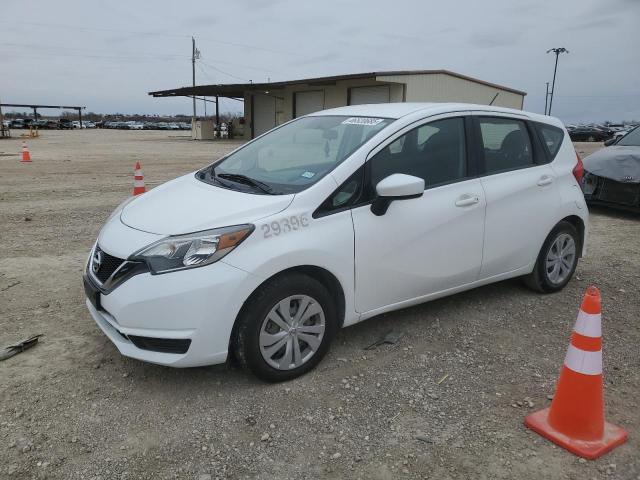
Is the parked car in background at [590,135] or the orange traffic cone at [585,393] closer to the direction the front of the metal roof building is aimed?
the orange traffic cone

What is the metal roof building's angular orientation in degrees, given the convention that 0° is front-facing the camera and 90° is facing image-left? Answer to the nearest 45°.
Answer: approximately 45°

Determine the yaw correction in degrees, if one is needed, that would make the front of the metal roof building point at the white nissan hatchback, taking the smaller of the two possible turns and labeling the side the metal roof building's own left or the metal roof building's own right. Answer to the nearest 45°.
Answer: approximately 45° to the metal roof building's own left

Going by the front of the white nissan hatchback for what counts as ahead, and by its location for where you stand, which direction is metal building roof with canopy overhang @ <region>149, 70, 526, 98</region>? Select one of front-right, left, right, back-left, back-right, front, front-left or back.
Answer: back-right

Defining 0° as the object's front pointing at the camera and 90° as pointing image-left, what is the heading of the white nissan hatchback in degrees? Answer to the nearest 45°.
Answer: approximately 45°

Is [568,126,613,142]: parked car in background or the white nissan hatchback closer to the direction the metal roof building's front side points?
the white nissan hatchback

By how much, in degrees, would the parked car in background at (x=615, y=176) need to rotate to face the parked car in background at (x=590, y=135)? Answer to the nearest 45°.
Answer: approximately 135° to its right

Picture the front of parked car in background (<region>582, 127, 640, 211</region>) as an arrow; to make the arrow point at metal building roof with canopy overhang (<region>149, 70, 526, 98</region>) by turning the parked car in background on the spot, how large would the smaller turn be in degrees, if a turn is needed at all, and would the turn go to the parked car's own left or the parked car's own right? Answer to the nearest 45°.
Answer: approximately 90° to the parked car's own right

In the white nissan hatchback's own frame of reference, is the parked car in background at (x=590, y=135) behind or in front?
behind

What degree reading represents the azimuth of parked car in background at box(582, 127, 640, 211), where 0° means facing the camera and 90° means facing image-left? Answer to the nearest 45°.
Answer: approximately 45°

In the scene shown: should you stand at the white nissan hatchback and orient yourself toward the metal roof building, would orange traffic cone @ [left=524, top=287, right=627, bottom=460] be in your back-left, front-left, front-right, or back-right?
back-right
